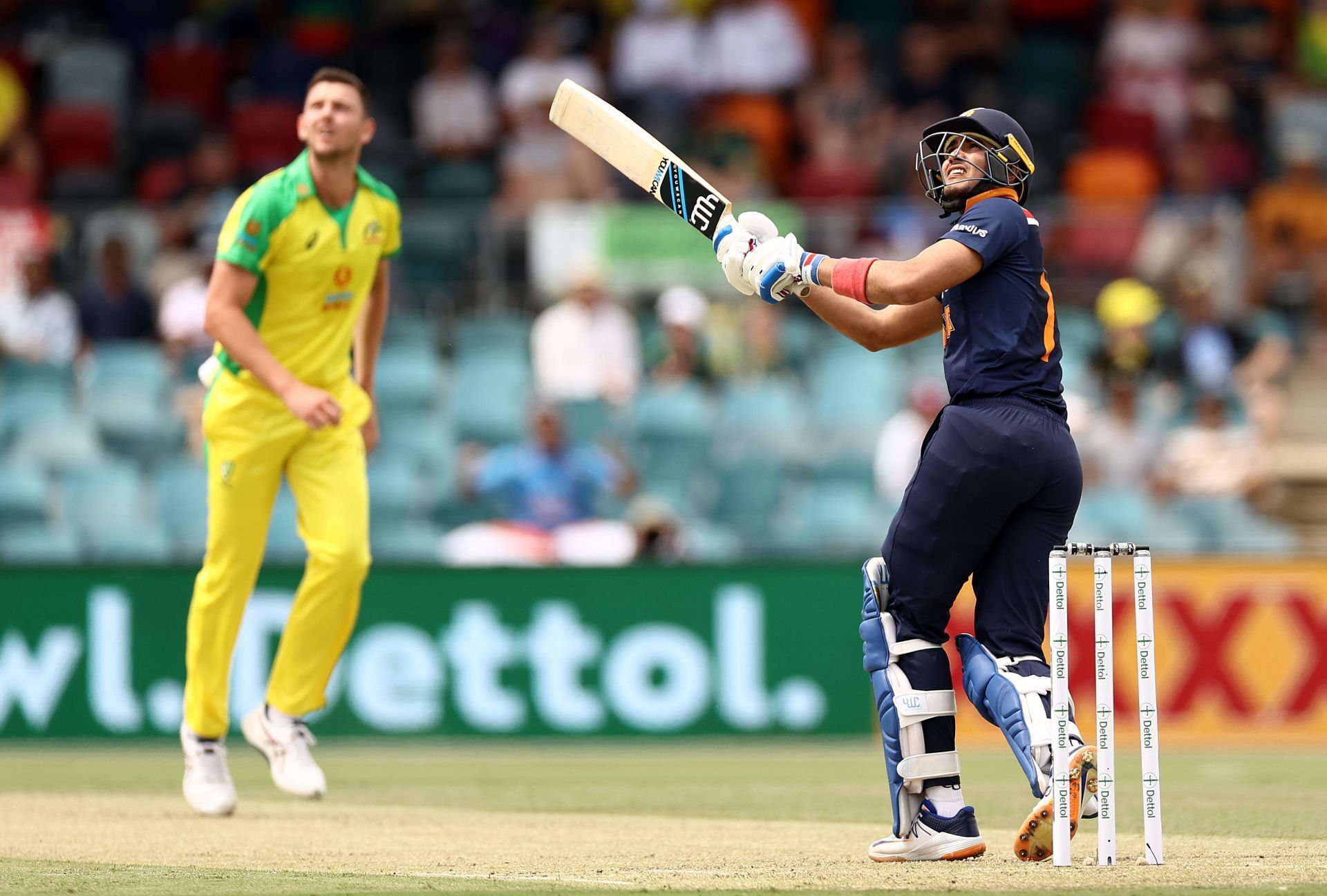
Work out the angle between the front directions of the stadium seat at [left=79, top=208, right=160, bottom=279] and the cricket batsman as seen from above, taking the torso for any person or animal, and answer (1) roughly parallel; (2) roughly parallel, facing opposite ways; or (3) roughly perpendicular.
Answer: roughly perpendicular

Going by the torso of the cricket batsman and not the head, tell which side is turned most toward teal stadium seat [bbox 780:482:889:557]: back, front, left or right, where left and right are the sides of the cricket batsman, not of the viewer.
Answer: right

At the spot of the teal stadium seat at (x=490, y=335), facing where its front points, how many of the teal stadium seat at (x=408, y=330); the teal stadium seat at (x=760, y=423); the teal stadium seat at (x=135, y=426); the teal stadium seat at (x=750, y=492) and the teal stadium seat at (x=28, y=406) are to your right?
3

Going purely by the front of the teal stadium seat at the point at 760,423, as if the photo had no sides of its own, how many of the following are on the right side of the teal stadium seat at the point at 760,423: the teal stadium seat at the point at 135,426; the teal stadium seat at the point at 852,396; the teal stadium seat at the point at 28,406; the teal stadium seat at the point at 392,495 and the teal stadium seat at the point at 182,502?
4

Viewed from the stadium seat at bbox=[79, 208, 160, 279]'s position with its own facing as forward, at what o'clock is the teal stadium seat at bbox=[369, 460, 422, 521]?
The teal stadium seat is roughly at 10 o'clock from the stadium seat.

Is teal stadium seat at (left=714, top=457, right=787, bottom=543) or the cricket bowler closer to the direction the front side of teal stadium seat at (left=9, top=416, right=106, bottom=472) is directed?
the cricket bowler

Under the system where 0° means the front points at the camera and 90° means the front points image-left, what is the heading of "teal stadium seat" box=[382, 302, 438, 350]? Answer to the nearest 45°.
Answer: approximately 0°

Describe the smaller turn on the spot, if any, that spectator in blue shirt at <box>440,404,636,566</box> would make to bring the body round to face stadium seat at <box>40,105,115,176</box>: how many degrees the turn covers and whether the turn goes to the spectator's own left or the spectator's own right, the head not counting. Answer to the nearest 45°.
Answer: approximately 135° to the spectator's own right

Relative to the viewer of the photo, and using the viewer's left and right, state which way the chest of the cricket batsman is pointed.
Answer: facing to the left of the viewer
